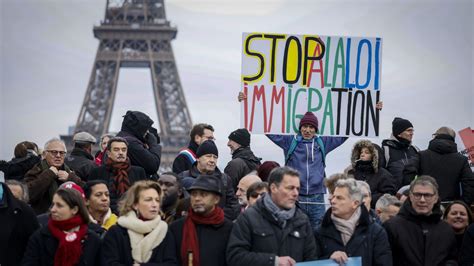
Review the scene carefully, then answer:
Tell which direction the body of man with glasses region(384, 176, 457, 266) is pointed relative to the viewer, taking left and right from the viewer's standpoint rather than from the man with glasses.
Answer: facing the viewer

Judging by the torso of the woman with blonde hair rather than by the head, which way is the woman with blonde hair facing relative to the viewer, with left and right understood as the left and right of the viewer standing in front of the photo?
facing the viewer and to the right of the viewer

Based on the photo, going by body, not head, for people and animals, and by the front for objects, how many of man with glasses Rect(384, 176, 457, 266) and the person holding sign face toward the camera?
2

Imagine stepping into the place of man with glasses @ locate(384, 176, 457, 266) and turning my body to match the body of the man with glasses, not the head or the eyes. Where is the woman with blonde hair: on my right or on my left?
on my right

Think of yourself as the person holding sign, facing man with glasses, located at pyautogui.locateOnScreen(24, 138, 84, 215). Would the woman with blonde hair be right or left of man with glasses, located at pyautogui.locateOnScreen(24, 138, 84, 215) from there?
left

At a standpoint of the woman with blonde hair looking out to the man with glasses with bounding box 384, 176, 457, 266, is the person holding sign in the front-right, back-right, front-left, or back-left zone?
front-left
